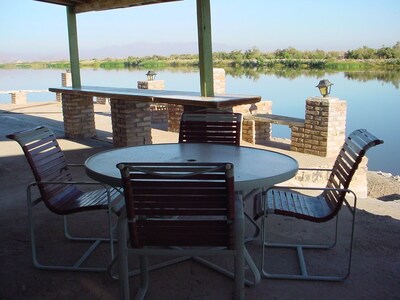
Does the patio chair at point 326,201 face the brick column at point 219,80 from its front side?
no

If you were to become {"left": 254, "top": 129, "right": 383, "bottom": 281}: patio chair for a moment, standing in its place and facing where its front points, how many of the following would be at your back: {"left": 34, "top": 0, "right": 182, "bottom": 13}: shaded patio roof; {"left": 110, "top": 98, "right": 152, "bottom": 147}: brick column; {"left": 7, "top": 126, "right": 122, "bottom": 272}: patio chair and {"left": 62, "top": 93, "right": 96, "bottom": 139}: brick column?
0

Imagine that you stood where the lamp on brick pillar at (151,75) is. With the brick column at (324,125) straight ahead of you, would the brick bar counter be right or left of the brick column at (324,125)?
right

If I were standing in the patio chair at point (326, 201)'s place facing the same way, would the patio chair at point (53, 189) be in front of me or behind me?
in front

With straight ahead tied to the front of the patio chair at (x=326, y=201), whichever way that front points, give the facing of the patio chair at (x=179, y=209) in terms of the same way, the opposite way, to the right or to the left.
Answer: to the right

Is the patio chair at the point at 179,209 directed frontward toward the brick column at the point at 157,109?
yes

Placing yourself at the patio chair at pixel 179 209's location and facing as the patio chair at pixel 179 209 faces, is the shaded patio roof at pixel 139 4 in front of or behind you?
in front

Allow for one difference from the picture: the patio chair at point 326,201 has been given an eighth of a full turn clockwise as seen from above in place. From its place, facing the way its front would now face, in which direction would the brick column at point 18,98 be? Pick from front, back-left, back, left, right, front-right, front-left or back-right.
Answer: front

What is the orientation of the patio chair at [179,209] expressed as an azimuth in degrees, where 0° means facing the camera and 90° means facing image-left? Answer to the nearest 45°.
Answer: approximately 180°

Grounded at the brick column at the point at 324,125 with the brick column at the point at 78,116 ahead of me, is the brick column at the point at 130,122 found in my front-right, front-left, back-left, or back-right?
front-left

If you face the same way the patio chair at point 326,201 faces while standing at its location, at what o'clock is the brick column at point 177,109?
The brick column is roughly at 2 o'clock from the patio chair.

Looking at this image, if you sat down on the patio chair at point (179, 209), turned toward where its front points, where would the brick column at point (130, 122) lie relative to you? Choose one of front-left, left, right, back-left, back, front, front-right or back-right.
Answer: front

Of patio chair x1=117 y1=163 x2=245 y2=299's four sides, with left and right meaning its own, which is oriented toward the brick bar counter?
front

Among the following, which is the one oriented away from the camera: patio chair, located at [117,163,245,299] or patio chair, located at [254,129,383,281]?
patio chair, located at [117,163,245,299]

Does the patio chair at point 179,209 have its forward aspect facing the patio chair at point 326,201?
no

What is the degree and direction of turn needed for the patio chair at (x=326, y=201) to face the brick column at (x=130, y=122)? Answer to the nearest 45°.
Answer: approximately 45° to its right

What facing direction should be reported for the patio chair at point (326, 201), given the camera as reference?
facing to the left of the viewer

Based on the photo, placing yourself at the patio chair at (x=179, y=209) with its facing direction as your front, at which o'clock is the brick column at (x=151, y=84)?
The brick column is roughly at 12 o'clock from the patio chair.

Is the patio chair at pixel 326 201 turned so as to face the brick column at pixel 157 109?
no

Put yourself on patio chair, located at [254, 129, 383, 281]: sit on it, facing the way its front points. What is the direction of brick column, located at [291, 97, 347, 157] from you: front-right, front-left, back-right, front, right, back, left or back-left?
right
